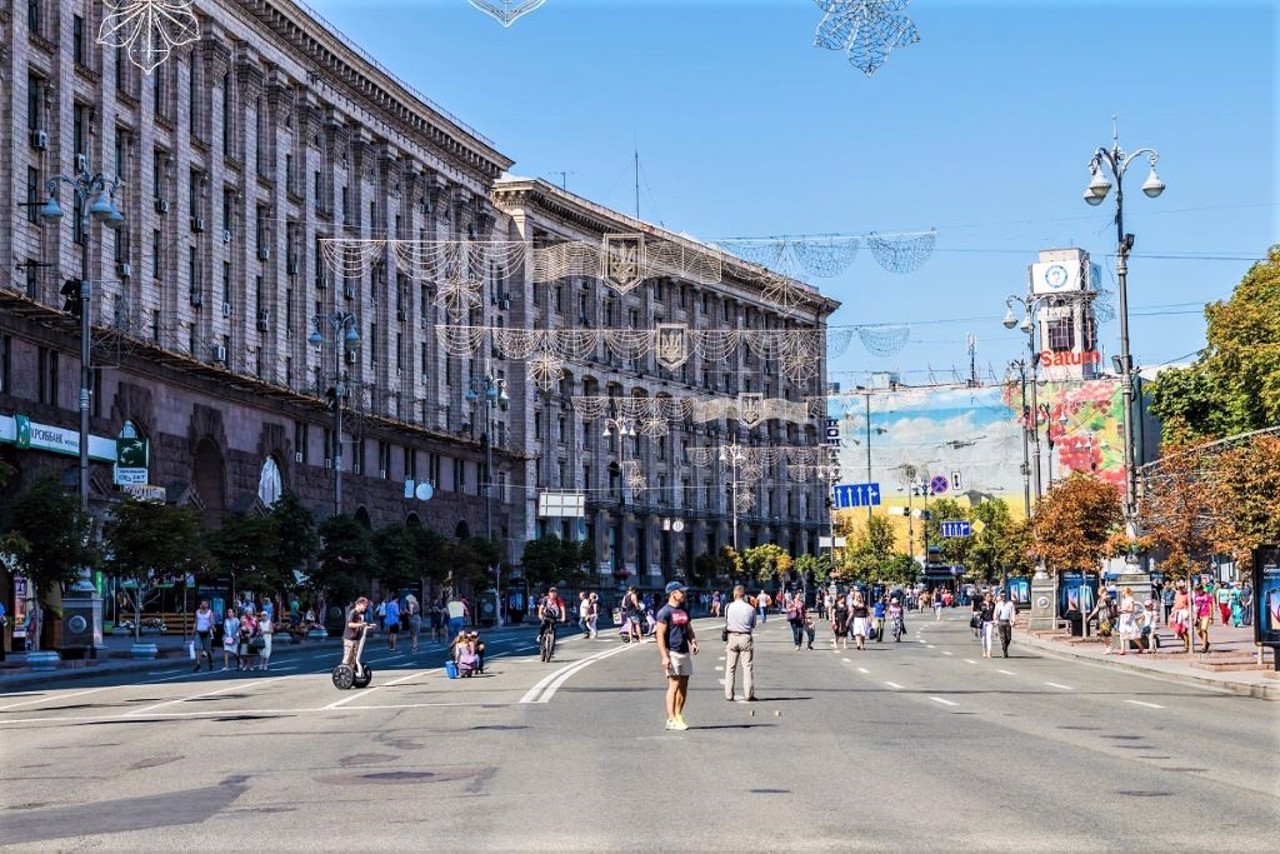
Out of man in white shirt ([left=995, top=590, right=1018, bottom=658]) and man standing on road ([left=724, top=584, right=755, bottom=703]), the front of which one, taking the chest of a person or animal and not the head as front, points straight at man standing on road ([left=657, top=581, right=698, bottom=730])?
the man in white shirt

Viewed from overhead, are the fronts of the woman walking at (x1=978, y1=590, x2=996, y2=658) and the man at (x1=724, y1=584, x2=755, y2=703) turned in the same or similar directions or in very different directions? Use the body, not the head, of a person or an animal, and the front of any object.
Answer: very different directions

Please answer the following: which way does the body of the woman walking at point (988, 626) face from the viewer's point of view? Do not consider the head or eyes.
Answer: toward the camera

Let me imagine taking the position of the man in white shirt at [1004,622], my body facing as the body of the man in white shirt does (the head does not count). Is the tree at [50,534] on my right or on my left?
on my right

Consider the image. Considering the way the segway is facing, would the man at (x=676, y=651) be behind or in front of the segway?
in front

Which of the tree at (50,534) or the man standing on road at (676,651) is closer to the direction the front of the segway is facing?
the man standing on road

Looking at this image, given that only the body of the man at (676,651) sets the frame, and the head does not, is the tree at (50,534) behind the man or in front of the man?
behind

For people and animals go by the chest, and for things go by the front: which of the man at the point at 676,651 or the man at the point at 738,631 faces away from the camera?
the man at the point at 738,631

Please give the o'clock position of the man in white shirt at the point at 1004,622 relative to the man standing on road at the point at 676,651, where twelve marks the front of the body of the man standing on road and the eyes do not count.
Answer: The man in white shirt is roughly at 8 o'clock from the man standing on road.

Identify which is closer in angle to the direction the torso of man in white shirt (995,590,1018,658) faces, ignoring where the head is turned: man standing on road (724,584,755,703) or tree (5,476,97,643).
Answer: the man standing on road

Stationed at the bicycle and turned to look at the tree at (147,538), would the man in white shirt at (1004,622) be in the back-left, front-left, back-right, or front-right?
back-right

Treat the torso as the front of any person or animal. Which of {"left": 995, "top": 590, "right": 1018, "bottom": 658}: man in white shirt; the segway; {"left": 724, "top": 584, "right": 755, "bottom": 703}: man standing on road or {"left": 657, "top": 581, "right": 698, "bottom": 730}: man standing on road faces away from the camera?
{"left": 724, "top": 584, "right": 755, "bottom": 703}: man standing on road

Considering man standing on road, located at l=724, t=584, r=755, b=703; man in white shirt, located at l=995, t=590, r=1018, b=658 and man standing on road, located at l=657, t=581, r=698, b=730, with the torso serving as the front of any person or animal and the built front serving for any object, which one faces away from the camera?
man standing on road, located at l=724, t=584, r=755, b=703

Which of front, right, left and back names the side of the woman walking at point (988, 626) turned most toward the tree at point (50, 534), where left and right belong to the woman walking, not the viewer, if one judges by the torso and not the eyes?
right

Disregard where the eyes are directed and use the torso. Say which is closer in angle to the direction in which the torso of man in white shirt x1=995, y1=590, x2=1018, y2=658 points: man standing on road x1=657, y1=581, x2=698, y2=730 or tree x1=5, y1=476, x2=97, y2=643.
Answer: the man standing on road

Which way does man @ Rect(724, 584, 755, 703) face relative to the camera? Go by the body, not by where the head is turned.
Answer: away from the camera

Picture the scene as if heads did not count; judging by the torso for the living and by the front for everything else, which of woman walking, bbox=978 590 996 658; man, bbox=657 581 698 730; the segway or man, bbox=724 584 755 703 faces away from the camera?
man, bbox=724 584 755 703
